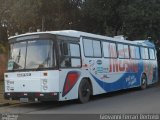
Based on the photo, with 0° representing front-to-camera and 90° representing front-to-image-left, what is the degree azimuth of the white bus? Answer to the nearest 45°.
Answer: approximately 45°
